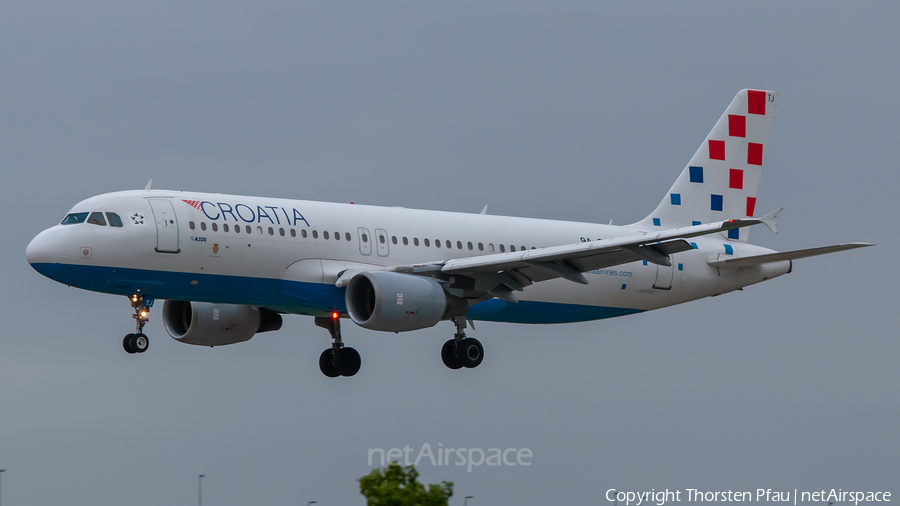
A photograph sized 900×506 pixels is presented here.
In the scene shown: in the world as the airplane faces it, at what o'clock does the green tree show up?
The green tree is roughly at 10 o'clock from the airplane.

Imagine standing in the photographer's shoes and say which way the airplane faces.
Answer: facing the viewer and to the left of the viewer
